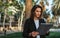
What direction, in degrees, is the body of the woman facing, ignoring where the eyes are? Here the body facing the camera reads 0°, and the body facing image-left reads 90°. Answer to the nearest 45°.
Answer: approximately 315°
